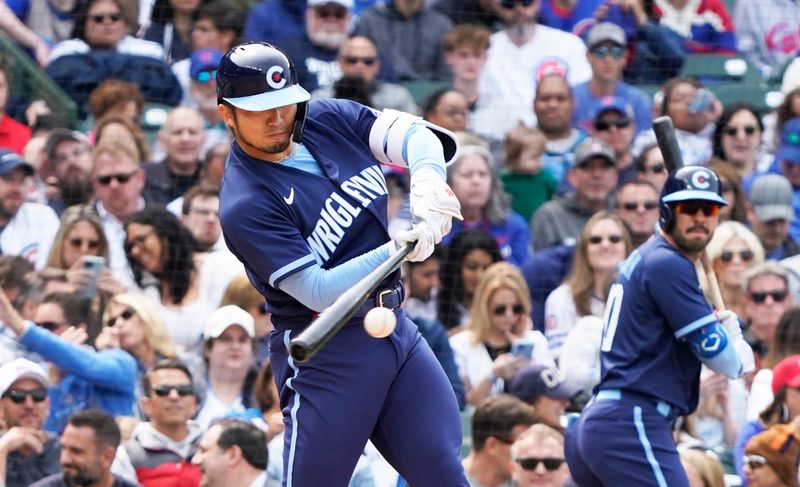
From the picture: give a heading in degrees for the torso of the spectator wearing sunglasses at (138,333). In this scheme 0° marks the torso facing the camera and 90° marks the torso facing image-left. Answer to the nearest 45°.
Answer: approximately 45°

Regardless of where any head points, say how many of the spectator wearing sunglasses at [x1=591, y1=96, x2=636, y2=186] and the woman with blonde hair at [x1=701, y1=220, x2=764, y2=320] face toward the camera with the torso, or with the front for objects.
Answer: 2

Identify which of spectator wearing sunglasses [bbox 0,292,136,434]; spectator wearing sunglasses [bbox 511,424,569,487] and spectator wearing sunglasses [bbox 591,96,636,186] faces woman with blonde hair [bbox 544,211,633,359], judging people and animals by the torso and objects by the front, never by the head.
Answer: spectator wearing sunglasses [bbox 591,96,636,186]

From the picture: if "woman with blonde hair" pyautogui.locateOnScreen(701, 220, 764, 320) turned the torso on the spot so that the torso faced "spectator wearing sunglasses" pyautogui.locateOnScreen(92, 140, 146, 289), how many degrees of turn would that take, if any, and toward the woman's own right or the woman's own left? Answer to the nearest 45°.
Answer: approximately 90° to the woman's own right

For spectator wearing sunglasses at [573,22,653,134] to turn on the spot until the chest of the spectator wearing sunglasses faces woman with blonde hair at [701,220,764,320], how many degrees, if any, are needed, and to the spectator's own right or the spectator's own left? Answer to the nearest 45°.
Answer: approximately 45° to the spectator's own left

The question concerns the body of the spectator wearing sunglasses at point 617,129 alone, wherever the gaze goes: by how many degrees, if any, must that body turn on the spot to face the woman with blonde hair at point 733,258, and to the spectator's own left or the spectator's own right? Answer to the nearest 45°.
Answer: approximately 45° to the spectator's own left
